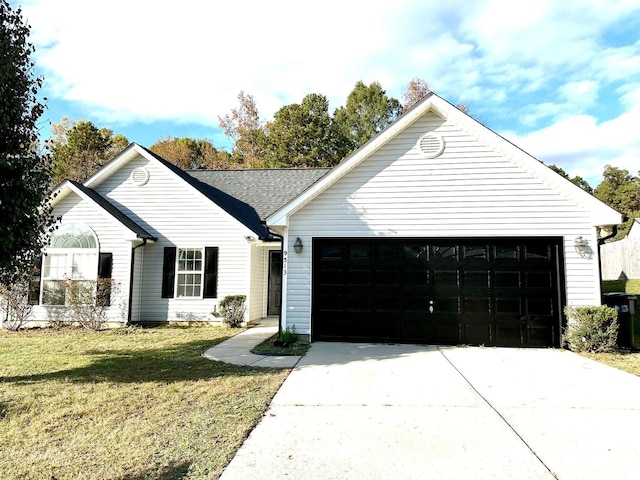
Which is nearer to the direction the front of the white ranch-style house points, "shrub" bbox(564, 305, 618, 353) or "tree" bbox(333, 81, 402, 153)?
the shrub

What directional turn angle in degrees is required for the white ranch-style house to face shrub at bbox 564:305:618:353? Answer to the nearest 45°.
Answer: approximately 90° to its left

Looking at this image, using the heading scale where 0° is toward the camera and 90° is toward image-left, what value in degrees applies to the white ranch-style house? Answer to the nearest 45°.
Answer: approximately 0°

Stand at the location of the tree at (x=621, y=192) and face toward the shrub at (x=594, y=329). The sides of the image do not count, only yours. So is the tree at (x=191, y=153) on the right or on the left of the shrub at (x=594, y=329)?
right

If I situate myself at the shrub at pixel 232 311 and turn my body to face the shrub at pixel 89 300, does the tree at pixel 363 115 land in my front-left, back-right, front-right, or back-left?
back-right

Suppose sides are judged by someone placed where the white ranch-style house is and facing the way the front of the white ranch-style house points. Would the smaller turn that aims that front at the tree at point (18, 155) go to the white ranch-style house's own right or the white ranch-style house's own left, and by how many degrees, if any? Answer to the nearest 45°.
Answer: approximately 45° to the white ranch-style house's own right

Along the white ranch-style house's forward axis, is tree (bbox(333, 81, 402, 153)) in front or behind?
behind

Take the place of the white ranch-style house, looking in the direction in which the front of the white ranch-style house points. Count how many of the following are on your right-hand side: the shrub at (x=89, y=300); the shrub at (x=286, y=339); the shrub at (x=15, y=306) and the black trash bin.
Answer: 3

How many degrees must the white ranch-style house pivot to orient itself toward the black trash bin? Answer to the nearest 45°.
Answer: approximately 90° to its left

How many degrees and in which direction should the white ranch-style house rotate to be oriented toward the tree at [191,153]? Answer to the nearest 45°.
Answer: approximately 135° to its right

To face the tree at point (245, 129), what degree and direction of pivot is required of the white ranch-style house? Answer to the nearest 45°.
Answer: approximately 135° to its right

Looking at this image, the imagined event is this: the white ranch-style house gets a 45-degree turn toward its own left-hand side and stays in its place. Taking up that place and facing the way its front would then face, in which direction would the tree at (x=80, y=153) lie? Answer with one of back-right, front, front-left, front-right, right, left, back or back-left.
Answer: back

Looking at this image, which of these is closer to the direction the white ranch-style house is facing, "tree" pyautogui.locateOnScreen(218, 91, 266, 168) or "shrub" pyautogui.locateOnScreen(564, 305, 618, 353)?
the shrub
